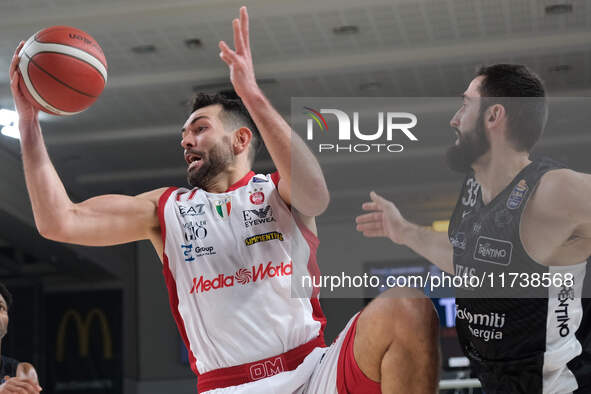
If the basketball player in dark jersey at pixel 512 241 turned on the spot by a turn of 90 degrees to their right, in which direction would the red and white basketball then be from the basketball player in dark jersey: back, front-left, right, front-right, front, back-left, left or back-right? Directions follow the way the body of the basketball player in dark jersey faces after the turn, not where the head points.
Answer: front-left

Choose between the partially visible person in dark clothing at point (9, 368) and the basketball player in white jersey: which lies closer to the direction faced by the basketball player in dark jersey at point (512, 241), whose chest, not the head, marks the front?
the basketball player in white jersey

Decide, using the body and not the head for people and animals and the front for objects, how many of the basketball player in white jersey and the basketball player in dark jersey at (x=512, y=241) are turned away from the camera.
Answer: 0

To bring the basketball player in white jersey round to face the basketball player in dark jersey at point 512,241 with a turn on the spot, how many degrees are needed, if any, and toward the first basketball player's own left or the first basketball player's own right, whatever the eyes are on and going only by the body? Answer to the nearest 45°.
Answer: approximately 90° to the first basketball player's own left

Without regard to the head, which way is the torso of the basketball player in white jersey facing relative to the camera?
toward the camera

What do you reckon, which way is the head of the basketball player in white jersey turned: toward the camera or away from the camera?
toward the camera

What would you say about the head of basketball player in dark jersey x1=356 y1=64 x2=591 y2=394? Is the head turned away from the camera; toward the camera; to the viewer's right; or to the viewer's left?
to the viewer's left

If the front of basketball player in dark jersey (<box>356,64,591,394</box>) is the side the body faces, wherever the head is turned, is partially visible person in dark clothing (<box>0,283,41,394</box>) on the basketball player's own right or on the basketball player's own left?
on the basketball player's own right
